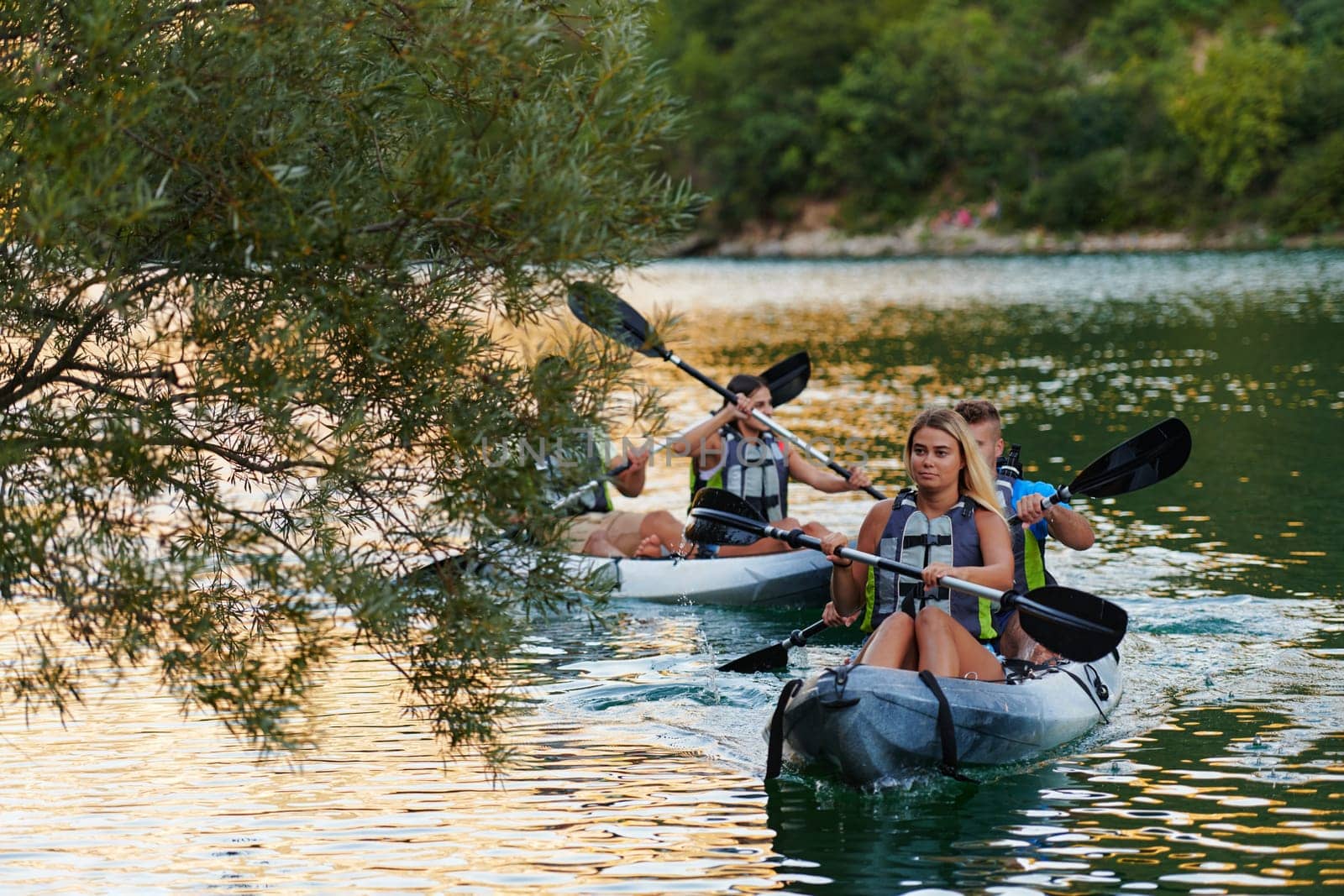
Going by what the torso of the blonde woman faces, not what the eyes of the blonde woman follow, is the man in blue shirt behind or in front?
behind

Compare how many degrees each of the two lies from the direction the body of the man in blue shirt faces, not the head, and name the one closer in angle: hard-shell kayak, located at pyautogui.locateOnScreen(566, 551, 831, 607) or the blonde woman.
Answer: the blonde woman

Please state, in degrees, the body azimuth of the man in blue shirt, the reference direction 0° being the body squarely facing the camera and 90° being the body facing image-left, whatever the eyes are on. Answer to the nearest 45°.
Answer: approximately 45°

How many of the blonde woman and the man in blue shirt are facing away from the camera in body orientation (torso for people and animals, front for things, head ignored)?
0

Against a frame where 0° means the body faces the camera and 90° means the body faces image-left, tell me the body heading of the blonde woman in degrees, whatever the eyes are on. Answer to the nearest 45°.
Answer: approximately 0°

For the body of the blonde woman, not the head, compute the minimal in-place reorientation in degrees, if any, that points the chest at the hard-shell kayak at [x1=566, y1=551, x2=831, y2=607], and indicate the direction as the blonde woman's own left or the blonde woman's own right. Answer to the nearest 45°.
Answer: approximately 180°
